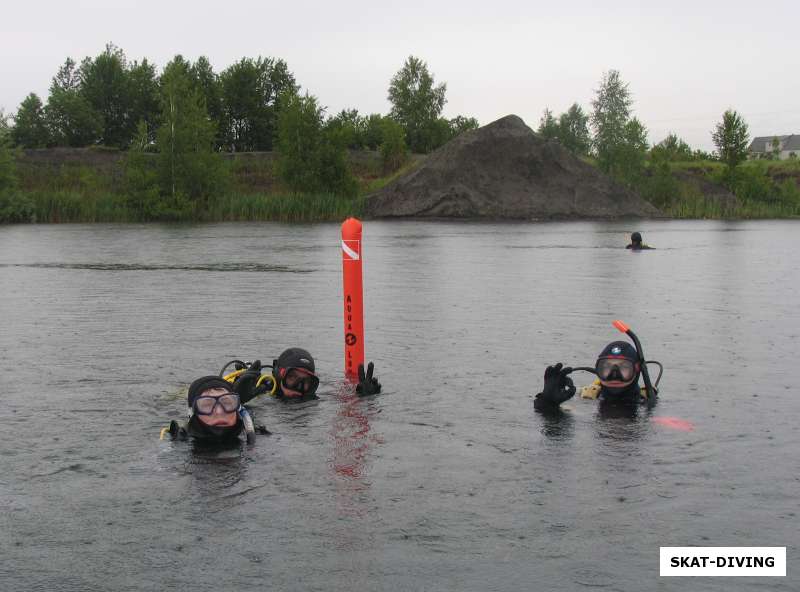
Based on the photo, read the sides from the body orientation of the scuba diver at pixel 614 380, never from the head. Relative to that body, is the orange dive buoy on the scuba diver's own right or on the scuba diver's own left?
on the scuba diver's own right

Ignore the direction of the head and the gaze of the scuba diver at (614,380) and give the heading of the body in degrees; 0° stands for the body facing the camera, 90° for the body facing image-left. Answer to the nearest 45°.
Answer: approximately 0°

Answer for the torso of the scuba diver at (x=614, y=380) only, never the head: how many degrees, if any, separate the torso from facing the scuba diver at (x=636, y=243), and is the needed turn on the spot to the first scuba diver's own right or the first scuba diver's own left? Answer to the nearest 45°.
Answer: approximately 180°

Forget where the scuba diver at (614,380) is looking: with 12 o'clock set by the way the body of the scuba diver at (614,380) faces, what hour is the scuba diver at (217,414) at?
the scuba diver at (217,414) is roughly at 2 o'clock from the scuba diver at (614,380).

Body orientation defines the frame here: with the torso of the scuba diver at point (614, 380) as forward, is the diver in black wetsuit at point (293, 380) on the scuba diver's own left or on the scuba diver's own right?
on the scuba diver's own right

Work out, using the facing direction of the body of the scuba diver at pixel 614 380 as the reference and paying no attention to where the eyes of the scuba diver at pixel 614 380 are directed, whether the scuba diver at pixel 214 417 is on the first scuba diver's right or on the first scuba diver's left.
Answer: on the first scuba diver's right

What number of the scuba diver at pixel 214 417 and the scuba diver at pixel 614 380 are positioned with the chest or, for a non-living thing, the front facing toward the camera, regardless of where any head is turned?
2

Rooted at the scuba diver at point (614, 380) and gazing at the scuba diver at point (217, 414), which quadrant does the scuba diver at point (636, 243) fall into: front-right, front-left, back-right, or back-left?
back-right

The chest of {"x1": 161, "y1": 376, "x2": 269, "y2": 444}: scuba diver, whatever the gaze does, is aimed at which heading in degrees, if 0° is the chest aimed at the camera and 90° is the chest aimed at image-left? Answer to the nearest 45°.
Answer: approximately 0°

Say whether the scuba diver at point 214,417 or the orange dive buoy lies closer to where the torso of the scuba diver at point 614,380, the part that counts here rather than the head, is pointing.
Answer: the scuba diver
